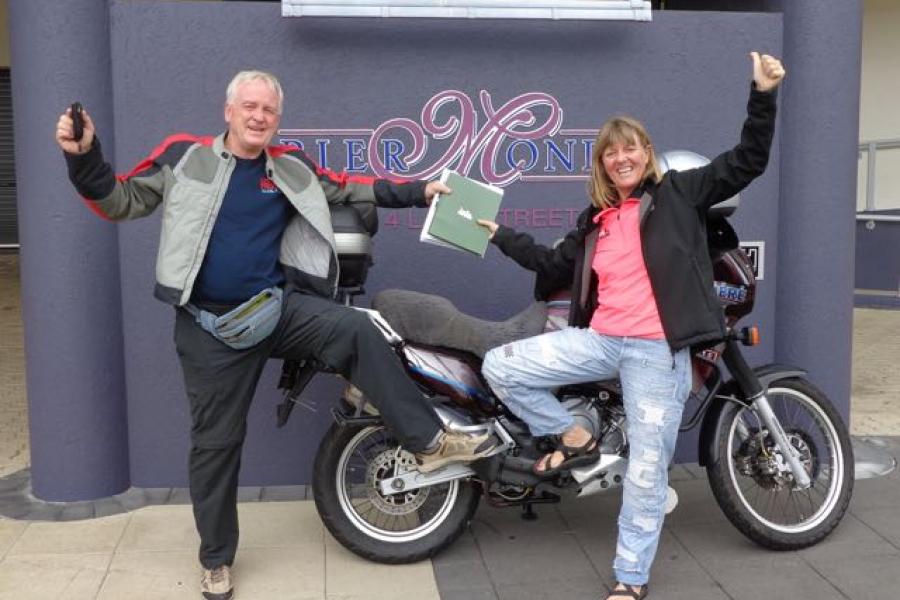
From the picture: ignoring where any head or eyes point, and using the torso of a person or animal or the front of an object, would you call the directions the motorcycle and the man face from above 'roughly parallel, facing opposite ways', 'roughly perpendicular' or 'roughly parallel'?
roughly perpendicular

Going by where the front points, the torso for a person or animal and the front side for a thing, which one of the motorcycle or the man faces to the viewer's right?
the motorcycle

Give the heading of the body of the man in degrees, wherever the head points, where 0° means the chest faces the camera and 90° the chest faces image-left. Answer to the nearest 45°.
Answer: approximately 0°

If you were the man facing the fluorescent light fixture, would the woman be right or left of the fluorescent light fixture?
right

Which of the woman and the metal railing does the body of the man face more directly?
the woman

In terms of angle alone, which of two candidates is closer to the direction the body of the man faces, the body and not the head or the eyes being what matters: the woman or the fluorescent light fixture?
the woman

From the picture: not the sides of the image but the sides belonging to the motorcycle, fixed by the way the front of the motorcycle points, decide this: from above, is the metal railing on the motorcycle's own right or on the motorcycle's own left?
on the motorcycle's own left

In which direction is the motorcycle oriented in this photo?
to the viewer's right

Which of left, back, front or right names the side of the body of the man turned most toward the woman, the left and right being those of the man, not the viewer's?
left

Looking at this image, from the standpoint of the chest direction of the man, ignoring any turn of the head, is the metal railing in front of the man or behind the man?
behind

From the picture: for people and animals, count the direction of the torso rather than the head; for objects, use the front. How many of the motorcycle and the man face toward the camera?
1

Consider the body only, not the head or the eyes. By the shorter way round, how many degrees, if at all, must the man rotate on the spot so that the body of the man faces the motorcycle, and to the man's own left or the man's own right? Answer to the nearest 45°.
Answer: approximately 90° to the man's own left
